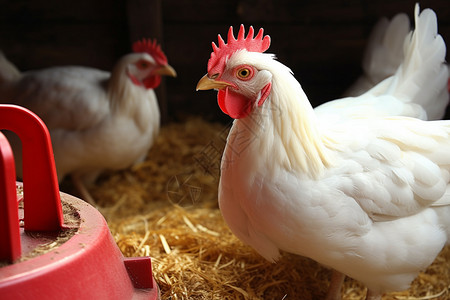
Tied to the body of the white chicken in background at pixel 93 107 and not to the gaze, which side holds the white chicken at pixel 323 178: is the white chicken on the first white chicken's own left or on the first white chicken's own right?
on the first white chicken's own right

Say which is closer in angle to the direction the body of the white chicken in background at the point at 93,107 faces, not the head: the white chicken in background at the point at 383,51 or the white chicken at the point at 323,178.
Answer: the white chicken in background

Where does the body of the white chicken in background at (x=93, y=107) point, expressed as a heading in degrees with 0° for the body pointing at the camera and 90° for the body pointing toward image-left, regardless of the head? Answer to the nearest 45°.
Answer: approximately 270°

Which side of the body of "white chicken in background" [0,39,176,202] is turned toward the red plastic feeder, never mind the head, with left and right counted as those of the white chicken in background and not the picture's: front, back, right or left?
right

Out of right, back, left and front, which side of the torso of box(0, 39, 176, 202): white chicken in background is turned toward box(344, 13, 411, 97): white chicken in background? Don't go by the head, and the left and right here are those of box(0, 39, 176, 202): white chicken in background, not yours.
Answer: front
